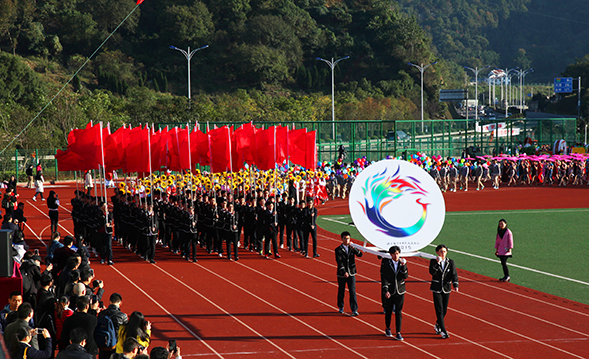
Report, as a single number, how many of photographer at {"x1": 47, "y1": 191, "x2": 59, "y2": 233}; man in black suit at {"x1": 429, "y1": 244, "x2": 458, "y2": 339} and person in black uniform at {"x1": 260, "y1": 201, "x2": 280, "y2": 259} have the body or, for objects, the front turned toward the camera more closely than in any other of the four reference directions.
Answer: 2

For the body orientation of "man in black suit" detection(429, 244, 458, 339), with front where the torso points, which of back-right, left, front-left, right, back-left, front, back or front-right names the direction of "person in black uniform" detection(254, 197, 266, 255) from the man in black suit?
back-right

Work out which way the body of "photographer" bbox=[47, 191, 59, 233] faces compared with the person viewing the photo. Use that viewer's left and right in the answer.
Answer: facing to the right of the viewer

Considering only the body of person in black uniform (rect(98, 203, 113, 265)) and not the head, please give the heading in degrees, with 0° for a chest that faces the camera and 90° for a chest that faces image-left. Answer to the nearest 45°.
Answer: approximately 315°

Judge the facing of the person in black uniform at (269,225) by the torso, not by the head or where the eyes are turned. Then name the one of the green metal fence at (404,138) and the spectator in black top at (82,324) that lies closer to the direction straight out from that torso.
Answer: the spectator in black top

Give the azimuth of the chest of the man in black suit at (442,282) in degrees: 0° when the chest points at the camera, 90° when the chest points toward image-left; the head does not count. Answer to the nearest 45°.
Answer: approximately 0°

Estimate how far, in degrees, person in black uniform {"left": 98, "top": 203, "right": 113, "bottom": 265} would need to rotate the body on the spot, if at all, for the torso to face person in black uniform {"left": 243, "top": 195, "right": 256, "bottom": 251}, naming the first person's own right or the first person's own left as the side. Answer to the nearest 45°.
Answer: approximately 45° to the first person's own left

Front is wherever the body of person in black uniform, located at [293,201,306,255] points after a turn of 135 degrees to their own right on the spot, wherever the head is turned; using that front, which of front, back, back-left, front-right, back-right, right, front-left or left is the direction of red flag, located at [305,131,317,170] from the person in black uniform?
right

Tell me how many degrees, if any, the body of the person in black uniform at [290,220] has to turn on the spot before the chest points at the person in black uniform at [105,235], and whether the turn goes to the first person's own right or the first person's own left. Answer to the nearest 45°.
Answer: approximately 135° to the first person's own right

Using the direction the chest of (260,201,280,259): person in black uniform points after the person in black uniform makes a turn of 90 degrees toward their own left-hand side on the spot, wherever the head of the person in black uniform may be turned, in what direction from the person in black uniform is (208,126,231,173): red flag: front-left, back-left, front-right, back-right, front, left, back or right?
back-left

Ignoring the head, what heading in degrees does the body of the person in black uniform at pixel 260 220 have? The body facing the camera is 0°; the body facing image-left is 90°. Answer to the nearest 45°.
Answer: approximately 315°
